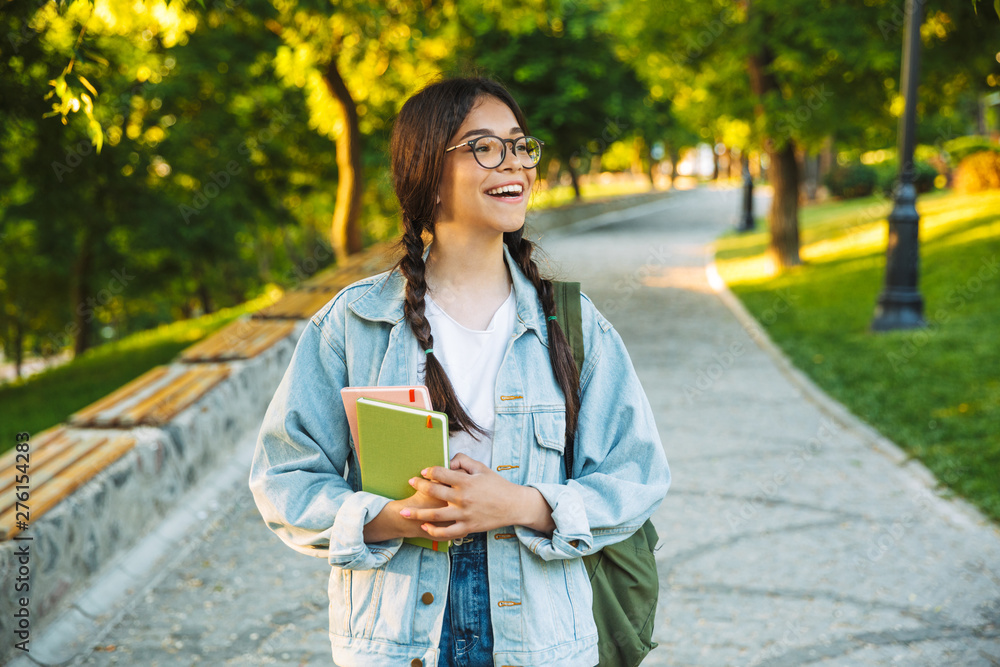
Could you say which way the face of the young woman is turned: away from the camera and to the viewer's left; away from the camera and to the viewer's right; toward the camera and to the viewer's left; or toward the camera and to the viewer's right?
toward the camera and to the viewer's right

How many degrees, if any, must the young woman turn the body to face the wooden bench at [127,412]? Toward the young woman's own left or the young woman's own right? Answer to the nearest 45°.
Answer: approximately 135° to the young woman's own right

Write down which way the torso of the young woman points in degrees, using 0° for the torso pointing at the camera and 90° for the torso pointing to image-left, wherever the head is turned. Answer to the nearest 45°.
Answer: approximately 0°

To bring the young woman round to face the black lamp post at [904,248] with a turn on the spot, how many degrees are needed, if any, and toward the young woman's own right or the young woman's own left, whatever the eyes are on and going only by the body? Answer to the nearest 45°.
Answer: approximately 135° to the young woman's own left

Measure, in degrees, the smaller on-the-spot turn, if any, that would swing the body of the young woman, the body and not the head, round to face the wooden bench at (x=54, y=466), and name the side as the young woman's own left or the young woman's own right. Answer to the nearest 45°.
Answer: approximately 135° to the young woman's own right

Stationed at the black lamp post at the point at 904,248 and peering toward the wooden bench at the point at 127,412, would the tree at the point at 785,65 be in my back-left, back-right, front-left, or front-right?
back-right

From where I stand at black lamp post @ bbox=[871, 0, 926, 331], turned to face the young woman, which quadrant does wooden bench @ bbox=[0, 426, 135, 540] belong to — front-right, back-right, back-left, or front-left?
front-right
